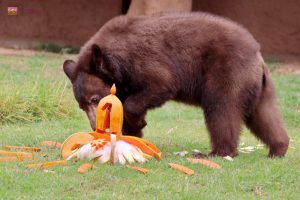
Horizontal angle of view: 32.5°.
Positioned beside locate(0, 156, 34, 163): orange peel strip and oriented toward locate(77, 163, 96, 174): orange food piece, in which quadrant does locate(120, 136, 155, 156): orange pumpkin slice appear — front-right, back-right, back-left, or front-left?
front-left

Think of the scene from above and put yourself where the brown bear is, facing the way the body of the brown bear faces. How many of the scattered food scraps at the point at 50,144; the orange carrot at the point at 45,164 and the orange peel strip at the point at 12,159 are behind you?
0

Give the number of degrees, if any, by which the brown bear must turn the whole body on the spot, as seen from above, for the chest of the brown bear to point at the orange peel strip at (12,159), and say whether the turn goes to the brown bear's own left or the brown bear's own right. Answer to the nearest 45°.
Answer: approximately 45° to the brown bear's own left

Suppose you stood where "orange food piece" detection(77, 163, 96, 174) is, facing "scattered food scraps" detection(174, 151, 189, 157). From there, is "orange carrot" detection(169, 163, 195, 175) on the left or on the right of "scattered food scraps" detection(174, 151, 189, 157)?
right

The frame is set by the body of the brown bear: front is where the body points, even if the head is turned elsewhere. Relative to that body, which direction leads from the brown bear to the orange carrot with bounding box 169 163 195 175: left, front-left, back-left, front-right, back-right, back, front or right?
left

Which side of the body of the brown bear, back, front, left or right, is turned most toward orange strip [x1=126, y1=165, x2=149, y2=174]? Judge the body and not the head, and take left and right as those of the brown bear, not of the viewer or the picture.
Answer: left

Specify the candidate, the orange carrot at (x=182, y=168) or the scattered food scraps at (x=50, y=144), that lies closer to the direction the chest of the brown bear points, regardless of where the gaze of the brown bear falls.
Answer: the scattered food scraps

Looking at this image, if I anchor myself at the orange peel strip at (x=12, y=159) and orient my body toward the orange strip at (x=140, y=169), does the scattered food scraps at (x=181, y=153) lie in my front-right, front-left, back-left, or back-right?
front-left

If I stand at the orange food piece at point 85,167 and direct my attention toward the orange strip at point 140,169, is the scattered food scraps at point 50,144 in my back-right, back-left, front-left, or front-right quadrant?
back-left

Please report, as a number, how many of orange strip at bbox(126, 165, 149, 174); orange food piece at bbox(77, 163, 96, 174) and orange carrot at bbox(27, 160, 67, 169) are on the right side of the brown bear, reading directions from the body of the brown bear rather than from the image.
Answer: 0

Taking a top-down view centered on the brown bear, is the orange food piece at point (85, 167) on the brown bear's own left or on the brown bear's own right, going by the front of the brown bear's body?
on the brown bear's own left

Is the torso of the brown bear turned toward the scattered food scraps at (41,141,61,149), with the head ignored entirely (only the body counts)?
yes

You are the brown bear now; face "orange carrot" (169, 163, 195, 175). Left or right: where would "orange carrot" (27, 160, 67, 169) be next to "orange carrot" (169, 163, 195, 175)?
right

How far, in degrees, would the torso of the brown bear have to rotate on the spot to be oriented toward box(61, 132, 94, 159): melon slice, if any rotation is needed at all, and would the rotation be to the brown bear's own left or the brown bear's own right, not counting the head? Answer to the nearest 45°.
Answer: approximately 45° to the brown bear's own left

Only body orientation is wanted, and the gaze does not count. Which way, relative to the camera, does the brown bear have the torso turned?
to the viewer's left
